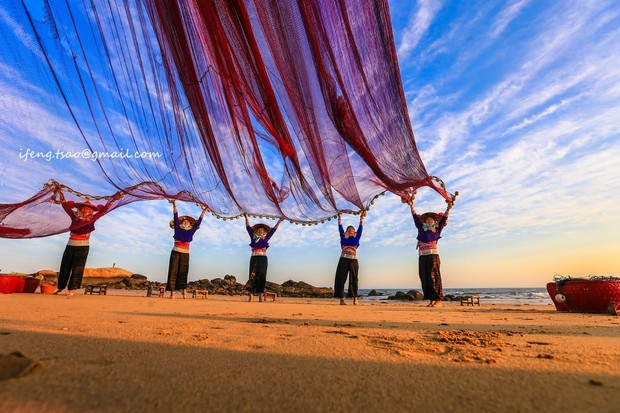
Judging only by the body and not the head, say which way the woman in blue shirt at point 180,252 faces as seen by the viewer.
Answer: toward the camera

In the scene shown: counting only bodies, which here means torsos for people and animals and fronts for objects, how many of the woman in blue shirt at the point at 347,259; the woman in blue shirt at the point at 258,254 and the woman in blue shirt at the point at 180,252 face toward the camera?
3

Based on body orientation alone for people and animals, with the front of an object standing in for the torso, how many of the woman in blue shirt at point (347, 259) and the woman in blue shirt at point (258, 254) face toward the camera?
2

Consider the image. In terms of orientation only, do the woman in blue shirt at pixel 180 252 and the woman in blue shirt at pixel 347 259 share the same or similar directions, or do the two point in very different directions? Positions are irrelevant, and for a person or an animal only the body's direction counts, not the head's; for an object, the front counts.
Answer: same or similar directions

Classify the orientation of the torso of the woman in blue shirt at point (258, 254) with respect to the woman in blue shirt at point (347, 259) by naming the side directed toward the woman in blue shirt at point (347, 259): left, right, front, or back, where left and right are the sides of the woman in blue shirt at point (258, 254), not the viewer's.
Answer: left

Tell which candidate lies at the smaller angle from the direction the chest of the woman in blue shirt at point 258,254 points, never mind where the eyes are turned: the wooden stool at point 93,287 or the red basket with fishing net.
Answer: the red basket with fishing net

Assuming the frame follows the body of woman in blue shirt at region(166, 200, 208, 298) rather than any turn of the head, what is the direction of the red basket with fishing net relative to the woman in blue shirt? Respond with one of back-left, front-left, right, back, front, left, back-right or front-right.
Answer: front-left

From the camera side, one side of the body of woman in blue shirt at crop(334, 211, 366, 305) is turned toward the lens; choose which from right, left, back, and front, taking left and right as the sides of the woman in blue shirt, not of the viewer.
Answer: front

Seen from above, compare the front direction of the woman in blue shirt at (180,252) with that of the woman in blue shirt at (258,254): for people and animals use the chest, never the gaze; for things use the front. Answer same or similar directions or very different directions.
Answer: same or similar directions

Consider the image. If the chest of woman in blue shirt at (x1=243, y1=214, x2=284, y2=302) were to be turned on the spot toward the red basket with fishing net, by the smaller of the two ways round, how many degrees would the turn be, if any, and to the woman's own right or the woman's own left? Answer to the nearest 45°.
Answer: approximately 45° to the woman's own left

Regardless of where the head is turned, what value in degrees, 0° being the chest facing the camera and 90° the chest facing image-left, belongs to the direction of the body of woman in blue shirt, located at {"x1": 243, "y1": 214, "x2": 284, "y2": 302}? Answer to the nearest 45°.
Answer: approximately 0°

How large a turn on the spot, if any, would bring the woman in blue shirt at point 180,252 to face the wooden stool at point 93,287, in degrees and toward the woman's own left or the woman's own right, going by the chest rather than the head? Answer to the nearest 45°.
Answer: approximately 135° to the woman's own right

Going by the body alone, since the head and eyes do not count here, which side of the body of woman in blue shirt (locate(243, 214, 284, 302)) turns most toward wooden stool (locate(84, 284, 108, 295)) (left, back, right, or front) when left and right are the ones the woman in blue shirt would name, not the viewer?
right
